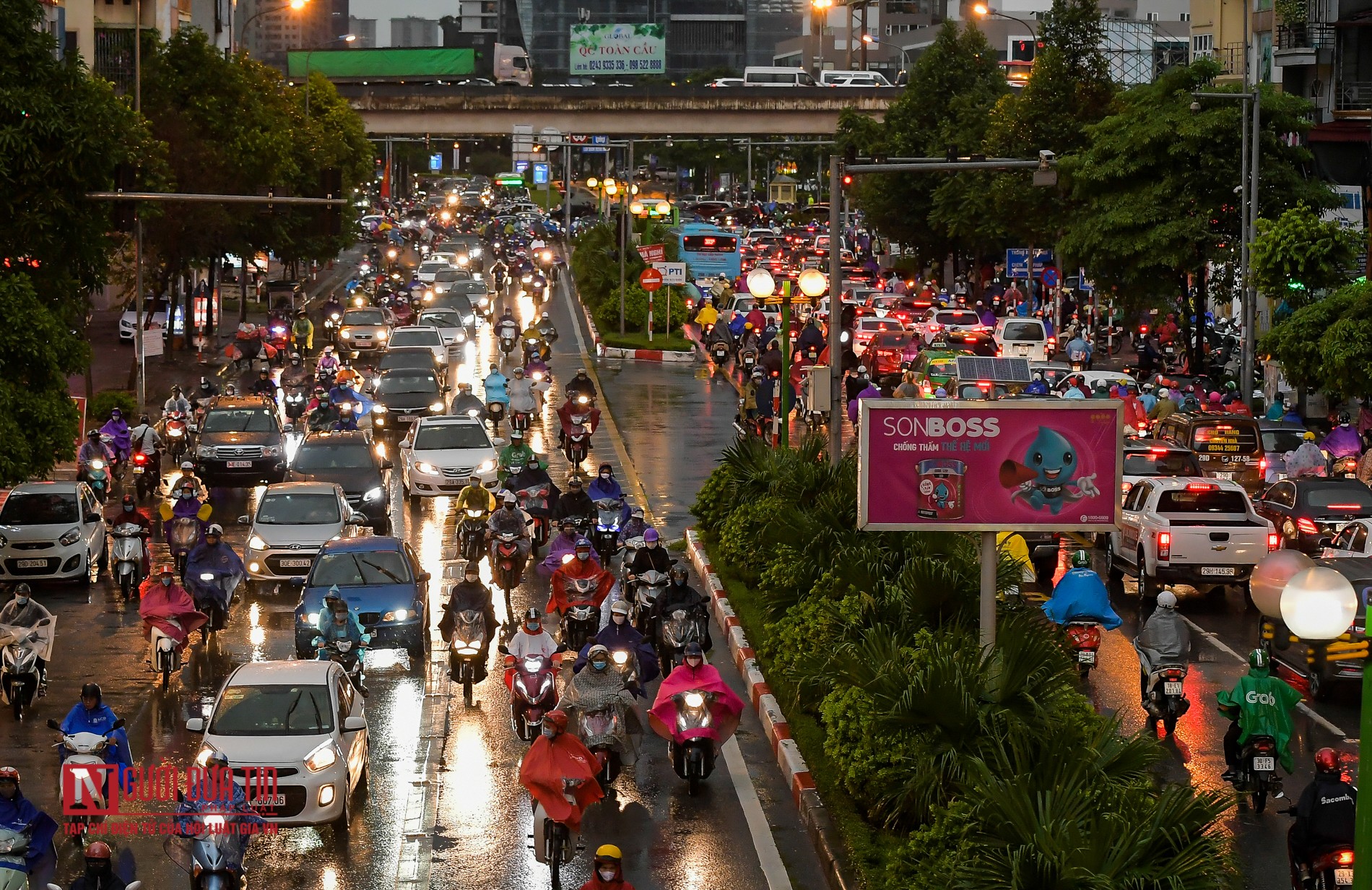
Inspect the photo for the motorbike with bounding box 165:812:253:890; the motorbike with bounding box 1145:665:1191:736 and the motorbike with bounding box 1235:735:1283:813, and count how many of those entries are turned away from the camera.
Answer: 2

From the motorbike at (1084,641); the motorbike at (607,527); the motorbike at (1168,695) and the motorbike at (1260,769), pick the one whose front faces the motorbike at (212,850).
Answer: the motorbike at (607,527)

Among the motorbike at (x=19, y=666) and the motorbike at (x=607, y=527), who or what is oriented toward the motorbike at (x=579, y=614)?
the motorbike at (x=607, y=527)

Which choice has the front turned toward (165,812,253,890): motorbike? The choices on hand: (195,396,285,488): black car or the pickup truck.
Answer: the black car

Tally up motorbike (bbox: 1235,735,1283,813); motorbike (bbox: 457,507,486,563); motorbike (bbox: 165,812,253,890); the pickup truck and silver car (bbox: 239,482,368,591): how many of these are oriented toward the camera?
3

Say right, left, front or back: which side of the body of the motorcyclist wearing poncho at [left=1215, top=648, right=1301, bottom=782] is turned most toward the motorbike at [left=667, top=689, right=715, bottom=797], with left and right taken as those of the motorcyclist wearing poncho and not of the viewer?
left
